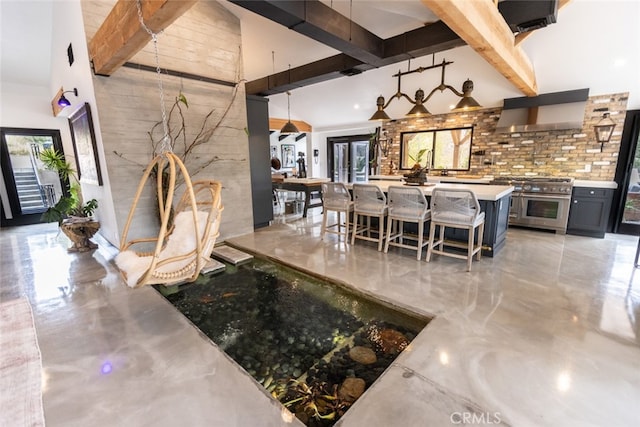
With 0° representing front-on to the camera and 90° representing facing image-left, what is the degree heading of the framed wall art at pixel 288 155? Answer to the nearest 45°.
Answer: approximately 0°

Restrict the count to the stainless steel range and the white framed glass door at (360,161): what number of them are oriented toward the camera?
2

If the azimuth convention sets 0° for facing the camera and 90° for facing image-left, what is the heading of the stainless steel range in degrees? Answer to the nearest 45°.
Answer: approximately 0°

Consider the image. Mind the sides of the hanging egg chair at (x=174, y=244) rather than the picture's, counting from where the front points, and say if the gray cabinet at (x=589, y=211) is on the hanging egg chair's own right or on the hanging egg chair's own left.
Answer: on the hanging egg chair's own left

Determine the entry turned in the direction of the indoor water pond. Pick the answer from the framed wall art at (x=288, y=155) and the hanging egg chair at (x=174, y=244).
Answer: the framed wall art

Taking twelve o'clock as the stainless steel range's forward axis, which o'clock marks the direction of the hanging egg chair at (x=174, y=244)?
The hanging egg chair is roughly at 1 o'clock from the stainless steel range.

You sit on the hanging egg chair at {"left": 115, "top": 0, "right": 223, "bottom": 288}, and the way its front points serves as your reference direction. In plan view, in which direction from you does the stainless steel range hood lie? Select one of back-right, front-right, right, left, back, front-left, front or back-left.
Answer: back-left
